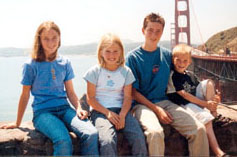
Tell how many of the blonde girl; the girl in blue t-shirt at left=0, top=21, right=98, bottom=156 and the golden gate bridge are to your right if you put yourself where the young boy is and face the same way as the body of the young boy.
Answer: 2

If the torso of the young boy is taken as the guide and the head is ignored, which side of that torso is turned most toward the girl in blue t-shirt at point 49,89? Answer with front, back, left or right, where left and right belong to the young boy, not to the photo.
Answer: right

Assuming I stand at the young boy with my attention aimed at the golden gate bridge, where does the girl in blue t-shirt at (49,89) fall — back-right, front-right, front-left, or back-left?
back-left

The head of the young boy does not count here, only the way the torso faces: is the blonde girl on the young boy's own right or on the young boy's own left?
on the young boy's own right

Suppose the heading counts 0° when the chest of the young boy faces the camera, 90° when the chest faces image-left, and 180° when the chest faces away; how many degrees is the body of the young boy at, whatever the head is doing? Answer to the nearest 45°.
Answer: approximately 315°

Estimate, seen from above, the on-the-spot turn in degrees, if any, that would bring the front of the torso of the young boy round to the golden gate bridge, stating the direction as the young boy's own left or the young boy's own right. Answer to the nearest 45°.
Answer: approximately 135° to the young boy's own left

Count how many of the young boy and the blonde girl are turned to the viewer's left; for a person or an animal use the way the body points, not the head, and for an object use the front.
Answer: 0
